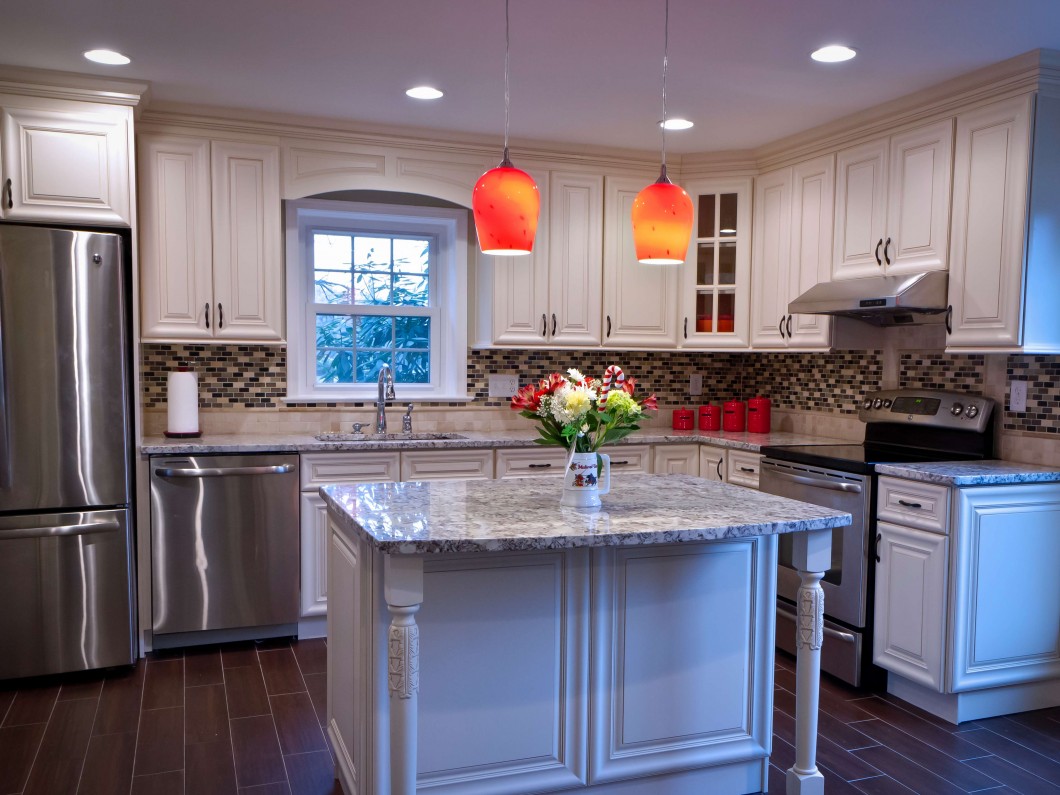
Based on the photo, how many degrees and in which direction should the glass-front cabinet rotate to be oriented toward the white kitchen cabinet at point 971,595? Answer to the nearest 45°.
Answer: approximately 45° to its left

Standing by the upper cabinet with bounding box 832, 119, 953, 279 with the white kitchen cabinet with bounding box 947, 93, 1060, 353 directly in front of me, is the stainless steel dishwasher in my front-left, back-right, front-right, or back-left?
back-right

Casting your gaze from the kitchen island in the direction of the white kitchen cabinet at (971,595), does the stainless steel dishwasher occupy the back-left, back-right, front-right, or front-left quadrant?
back-left

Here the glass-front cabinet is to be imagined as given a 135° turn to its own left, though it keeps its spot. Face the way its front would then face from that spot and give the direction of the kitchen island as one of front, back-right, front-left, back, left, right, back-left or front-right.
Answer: back-right

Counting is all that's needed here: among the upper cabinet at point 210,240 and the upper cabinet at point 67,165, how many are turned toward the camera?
2

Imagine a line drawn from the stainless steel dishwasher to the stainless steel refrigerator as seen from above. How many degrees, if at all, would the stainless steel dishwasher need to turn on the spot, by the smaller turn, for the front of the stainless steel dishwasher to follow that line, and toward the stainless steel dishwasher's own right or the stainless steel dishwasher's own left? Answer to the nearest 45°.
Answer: approximately 90° to the stainless steel dishwasher's own right

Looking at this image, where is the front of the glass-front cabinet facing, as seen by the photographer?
facing the viewer

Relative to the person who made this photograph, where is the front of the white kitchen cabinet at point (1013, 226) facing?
facing the viewer and to the left of the viewer

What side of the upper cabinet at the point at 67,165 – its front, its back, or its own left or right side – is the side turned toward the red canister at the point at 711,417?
left

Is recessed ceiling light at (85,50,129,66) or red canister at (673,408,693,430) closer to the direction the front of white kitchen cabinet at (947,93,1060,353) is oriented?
the recessed ceiling light

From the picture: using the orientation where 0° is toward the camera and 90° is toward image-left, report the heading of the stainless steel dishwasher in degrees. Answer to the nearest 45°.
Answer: approximately 0°

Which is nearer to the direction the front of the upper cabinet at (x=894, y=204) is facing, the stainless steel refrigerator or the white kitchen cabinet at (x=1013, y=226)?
the stainless steel refrigerator
